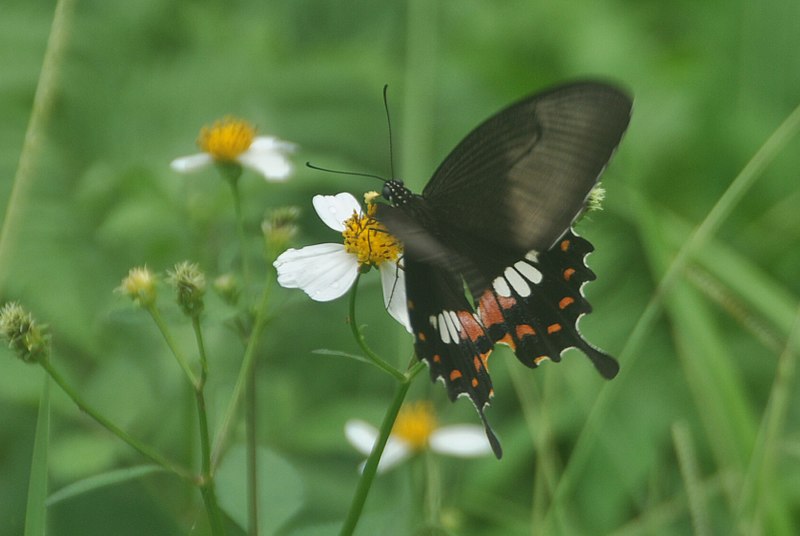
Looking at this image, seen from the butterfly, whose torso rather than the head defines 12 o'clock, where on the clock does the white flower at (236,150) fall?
The white flower is roughly at 1 o'clock from the butterfly.

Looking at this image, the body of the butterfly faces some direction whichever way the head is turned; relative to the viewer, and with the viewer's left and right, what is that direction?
facing to the left of the viewer

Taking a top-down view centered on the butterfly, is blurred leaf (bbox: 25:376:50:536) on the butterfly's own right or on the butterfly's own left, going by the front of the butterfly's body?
on the butterfly's own left

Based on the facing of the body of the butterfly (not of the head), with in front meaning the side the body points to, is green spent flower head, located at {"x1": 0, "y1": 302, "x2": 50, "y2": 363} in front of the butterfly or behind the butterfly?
in front
